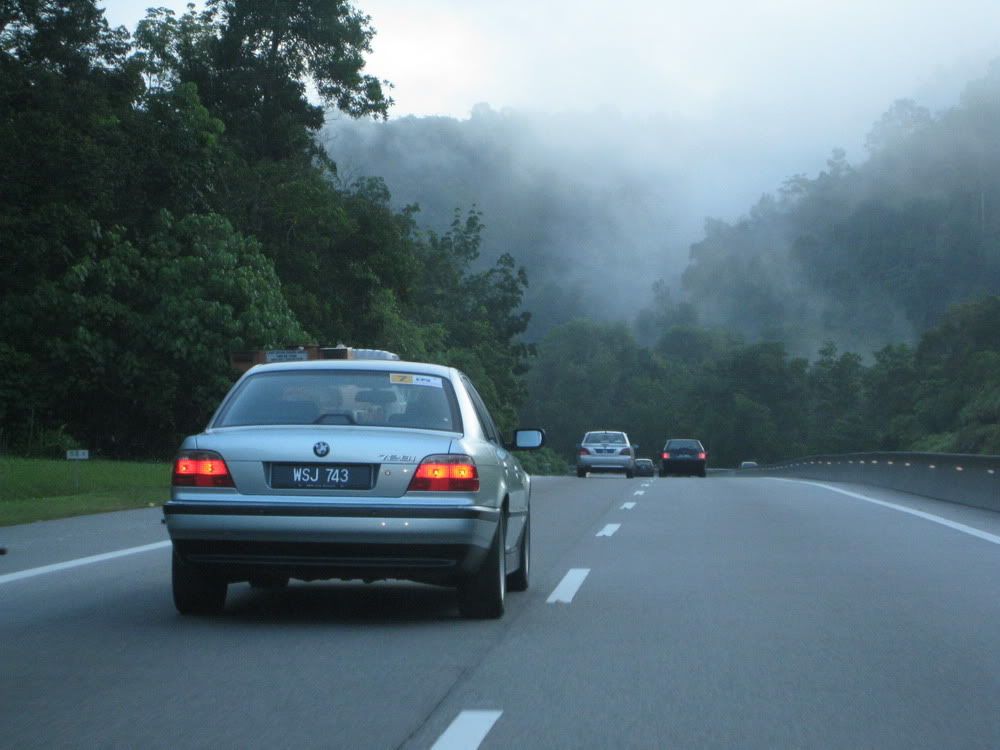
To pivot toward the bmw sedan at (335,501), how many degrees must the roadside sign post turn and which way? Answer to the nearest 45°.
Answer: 0° — it already faces it

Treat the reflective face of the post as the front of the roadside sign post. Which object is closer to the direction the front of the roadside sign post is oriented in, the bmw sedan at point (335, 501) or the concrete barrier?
the bmw sedan

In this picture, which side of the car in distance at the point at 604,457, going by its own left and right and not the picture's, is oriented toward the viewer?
back

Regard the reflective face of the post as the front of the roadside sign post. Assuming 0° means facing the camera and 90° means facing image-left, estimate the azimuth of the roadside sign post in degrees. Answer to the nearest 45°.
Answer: approximately 0°

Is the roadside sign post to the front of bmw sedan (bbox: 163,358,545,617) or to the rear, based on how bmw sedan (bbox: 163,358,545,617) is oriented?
to the front

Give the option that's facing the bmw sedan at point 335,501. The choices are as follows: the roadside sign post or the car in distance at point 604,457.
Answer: the roadside sign post

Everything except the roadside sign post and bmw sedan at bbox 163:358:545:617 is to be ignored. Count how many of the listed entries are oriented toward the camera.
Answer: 1

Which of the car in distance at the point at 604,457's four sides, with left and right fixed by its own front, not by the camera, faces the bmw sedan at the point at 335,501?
back

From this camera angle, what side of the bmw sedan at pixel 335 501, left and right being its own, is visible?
back

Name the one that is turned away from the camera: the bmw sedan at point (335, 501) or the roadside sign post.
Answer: the bmw sedan

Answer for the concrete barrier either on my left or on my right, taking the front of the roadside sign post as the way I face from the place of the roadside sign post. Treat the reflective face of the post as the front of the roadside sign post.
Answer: on my left

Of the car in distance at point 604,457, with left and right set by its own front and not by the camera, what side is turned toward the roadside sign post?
back
